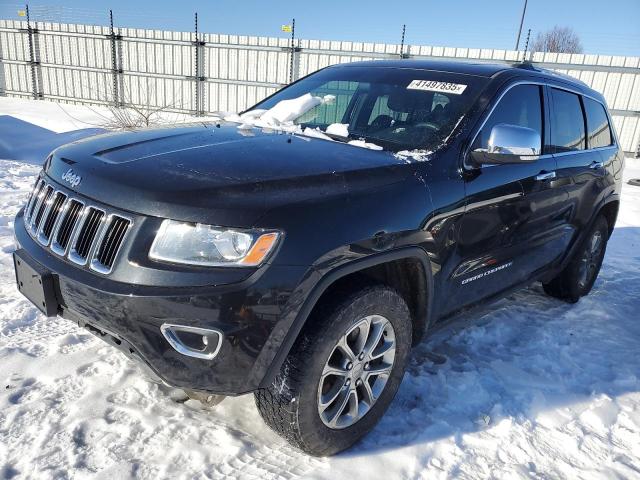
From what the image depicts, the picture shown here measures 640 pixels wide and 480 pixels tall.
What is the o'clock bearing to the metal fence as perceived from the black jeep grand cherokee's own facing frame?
The metal fence is roughly at 4 o'clock from the black jeep grand cherokee.

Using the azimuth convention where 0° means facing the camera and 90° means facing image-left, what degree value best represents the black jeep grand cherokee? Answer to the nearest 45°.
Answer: approximately 45°
